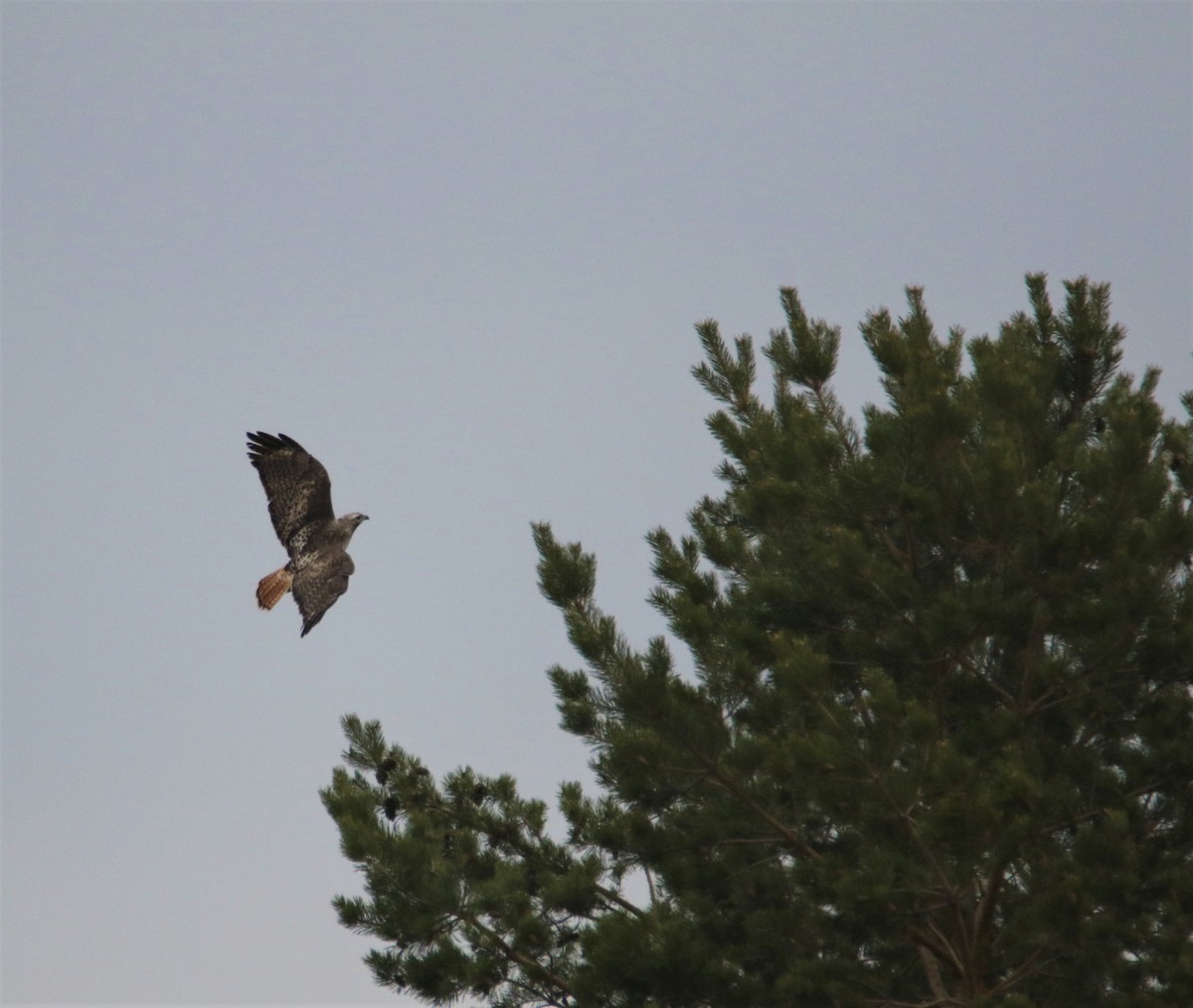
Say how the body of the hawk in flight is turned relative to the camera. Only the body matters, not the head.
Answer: to the viewer's right
